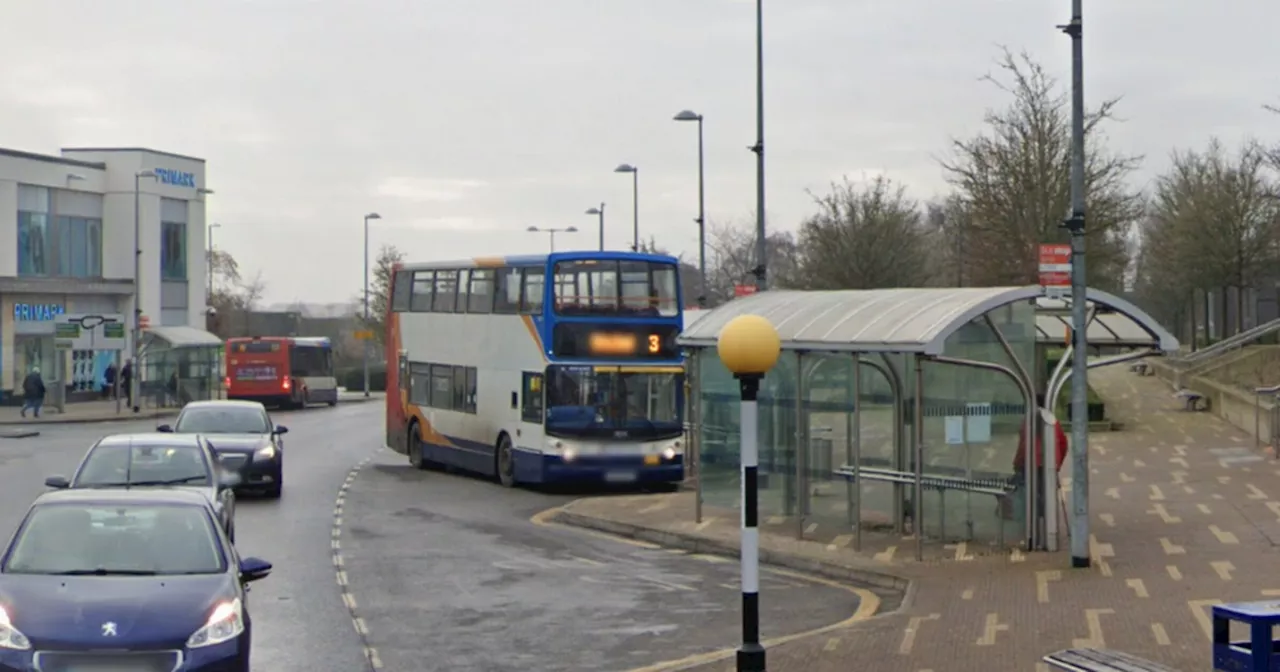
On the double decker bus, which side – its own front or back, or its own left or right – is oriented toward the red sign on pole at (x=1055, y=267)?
front

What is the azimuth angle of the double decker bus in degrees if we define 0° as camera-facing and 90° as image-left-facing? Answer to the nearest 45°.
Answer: approximately 315°

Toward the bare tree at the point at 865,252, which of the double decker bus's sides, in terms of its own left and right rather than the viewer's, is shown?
left

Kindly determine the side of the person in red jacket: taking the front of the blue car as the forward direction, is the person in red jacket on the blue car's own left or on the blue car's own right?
on the blue car's own left

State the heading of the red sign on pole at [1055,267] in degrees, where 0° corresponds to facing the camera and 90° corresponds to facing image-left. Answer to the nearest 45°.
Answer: approximately 0°

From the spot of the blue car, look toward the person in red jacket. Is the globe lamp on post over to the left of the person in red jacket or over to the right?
right

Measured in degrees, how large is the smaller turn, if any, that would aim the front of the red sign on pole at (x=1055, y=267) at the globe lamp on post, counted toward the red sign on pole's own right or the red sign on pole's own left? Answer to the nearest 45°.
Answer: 0° — it already faces it

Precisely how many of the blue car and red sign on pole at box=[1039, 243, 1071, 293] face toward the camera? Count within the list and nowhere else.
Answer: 2

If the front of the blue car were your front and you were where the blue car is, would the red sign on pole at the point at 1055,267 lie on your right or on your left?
on your left

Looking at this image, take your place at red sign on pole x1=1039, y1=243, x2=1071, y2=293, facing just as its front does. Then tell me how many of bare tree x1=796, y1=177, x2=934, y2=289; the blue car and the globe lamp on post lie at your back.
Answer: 1

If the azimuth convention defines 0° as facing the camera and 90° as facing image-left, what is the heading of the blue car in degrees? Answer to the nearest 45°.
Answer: approximately 0°
